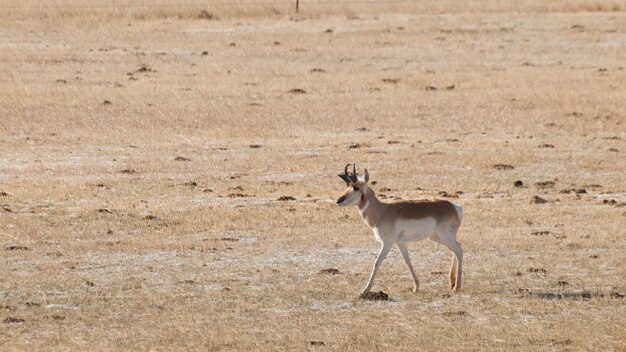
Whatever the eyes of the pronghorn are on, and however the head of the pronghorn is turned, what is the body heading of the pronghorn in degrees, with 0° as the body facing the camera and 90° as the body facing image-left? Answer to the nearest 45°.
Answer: approximately 90°
